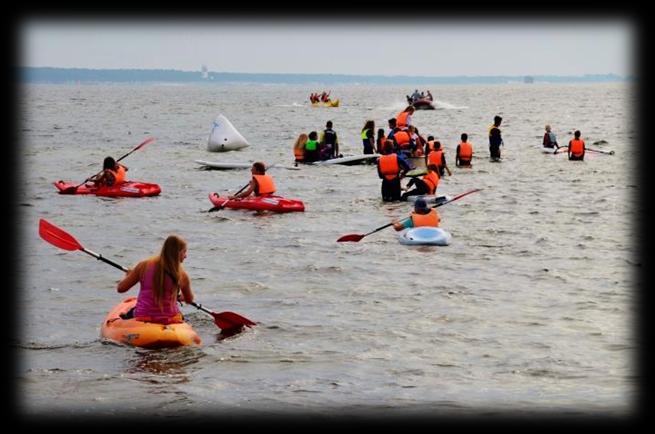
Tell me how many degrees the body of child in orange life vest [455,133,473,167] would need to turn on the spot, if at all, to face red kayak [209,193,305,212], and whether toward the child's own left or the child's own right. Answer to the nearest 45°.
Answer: approximately 180°

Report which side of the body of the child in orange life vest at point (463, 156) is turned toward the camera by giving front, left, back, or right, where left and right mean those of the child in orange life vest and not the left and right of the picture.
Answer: back

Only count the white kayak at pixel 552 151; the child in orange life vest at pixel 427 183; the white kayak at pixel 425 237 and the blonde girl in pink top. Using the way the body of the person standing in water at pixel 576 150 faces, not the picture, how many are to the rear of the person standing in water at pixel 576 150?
3

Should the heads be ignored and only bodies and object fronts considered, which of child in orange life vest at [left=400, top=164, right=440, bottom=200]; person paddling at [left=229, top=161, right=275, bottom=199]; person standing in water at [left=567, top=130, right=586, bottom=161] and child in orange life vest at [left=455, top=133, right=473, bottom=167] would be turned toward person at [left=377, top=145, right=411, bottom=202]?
child in orange life vest at [left=400, top=164, right=440, bottom=200]

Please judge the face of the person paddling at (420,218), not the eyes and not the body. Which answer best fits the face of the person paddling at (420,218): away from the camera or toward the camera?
away from the camera

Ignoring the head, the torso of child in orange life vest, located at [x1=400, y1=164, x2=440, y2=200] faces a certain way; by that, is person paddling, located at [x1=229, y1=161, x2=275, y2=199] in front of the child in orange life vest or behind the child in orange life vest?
in front

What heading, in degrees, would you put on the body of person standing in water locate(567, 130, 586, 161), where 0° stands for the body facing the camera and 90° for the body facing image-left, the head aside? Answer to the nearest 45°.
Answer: approximately 180°
